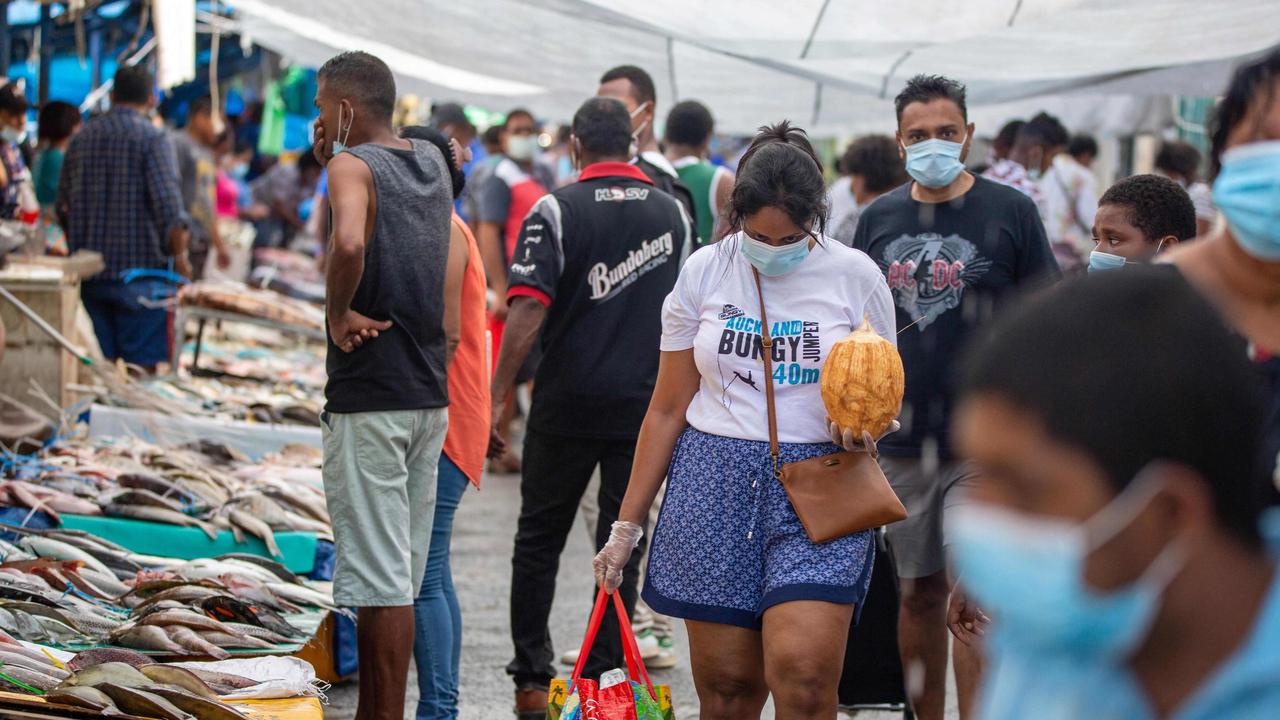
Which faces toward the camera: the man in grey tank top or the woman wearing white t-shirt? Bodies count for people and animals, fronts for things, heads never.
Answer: the woman wearing white t-shirt

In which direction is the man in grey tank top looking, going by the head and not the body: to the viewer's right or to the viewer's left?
to the viewer's left

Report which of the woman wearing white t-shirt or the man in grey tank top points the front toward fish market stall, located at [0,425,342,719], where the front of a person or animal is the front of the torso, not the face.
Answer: the man in grey tank top

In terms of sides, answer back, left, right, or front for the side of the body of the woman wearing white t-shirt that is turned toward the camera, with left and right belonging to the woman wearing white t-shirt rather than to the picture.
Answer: front

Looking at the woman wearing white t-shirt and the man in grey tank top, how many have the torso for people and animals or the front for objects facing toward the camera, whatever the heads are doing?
1

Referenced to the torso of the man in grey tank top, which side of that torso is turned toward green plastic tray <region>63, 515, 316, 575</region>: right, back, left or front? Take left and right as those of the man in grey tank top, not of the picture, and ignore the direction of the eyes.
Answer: front

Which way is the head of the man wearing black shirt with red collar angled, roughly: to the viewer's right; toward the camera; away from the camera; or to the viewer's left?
away from the camera

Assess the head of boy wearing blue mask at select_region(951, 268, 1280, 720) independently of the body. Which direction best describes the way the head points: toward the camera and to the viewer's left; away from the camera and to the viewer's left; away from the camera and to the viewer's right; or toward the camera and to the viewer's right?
toward the camera and to the viewer's left

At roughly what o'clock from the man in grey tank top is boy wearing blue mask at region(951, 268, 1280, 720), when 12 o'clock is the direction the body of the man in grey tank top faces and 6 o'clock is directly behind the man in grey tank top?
The boy wearing blue mask is roughly at 7 o'clock from the man in grey tank top.

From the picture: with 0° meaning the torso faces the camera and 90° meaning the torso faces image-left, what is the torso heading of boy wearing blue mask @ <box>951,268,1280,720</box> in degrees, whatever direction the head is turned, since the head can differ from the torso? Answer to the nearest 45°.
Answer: approximately 45°

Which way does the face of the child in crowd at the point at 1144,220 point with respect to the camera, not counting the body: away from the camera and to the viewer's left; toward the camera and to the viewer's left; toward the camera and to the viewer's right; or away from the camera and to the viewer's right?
toward the camera and to the viewer's left
